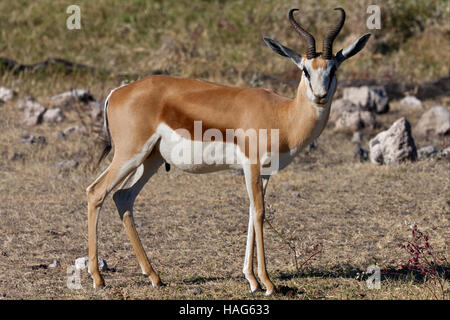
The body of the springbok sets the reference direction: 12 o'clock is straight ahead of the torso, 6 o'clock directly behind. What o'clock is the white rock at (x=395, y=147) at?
The white rock is roughly at 10 o'clock from the springbok.

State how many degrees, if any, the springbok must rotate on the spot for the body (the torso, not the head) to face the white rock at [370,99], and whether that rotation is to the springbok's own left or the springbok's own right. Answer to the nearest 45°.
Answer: approximately 90° to the springbok's own left

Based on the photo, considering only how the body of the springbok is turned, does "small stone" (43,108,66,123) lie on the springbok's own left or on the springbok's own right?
on the springbok's own left

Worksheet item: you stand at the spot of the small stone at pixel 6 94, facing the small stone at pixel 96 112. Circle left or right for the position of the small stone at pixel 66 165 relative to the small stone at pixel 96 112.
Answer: right

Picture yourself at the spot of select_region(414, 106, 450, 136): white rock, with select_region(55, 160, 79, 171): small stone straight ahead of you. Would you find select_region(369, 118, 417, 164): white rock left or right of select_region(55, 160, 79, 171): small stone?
left

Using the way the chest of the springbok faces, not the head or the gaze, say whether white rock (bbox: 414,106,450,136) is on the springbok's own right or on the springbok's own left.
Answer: on the springbok's own left

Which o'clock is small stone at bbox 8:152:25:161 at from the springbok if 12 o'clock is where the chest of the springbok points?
The small stone is roughly at 8 o'clock from the springbok.

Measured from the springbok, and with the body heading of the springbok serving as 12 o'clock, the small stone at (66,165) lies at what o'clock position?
The small stone is roughly at 8 o'clock from the springbok.

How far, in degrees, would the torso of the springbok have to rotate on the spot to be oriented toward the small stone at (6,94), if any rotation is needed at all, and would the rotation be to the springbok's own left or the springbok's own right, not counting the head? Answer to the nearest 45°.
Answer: approximately 135° to the springbok's own left

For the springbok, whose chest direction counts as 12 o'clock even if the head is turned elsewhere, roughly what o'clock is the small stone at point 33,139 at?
The small stone is roughly at 8 o'clock from the springbok.

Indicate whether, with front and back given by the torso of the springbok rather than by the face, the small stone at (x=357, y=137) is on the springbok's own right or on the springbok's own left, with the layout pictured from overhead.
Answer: on the springbok's own left

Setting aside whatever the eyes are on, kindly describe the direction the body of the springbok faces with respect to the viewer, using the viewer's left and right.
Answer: facing to the right of the viewer
